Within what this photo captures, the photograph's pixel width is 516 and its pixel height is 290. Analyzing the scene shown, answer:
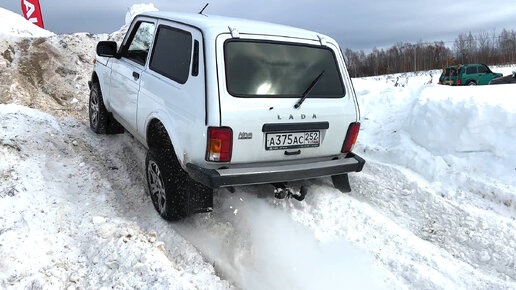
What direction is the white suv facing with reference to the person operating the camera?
facing away from the viewer and to the left of the viewer

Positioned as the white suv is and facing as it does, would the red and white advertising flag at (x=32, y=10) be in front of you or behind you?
in front

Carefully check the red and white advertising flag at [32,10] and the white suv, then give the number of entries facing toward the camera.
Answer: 1

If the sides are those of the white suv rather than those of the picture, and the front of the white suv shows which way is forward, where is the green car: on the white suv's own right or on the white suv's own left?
on the white suv's own right

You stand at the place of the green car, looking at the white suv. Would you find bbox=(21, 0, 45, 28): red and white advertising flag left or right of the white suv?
right

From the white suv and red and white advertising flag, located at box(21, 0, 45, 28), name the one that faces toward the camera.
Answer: the red and white advertising flag
